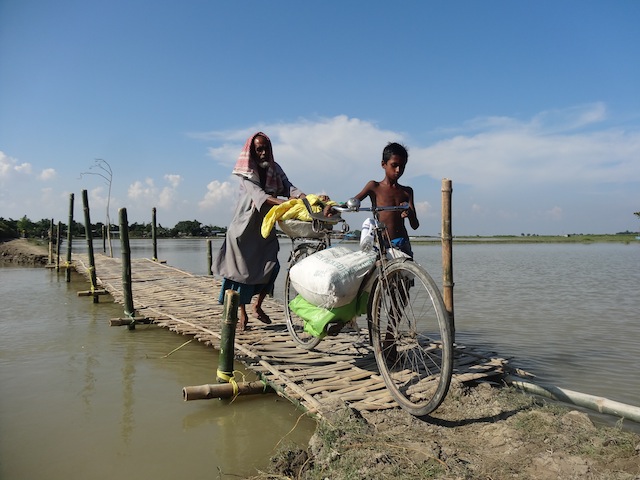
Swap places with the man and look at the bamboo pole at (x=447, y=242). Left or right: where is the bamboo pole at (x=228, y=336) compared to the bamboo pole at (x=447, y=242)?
right

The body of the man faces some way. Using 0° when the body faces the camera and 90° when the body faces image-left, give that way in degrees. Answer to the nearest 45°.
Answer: approximately 315°

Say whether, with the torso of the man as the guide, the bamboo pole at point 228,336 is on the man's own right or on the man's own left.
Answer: on the man's own right

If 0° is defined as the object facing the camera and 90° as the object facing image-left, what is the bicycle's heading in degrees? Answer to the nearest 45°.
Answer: approximately 315°

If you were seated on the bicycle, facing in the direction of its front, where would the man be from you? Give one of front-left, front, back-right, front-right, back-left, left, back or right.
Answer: back

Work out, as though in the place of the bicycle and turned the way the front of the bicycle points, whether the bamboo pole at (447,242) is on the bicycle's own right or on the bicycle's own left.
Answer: on the bicycle's own left

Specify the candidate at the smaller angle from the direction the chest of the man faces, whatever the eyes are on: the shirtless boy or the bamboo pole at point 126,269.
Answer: the shirtless boy
